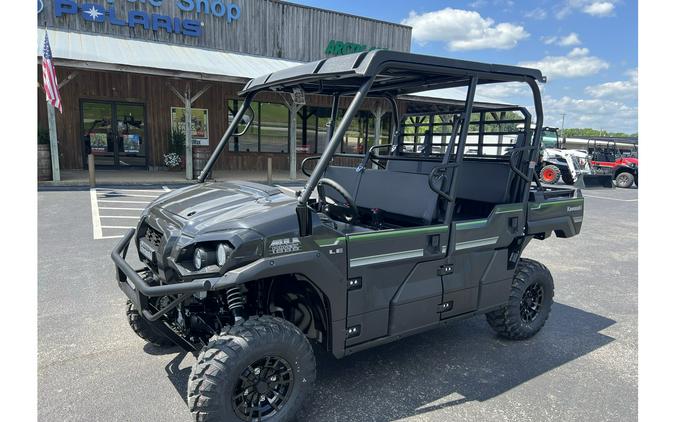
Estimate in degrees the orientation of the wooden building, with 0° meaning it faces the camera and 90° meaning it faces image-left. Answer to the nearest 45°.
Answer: approximately 315°

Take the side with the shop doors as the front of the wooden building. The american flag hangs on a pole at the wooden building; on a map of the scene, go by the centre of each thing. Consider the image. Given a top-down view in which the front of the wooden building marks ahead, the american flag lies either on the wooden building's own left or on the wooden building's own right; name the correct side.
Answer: on the wooden building's own right

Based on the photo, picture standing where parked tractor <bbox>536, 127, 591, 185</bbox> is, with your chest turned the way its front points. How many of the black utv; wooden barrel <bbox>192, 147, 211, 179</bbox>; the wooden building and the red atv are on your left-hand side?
1

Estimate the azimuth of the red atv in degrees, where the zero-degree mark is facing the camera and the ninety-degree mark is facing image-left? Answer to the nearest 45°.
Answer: approximately 315°

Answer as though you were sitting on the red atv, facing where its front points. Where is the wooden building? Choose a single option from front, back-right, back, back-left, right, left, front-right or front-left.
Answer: right

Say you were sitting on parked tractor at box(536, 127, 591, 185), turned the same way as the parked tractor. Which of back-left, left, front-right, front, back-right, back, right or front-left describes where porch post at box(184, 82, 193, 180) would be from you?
right

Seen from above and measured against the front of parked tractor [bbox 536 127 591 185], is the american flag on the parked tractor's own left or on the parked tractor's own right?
on the parked tractor's own right

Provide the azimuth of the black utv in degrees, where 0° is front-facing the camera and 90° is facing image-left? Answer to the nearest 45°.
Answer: approximately 45°

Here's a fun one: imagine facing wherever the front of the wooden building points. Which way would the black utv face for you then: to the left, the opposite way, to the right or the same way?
to the right

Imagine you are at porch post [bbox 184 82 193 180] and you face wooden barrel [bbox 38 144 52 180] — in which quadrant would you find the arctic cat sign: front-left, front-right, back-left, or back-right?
back-right
